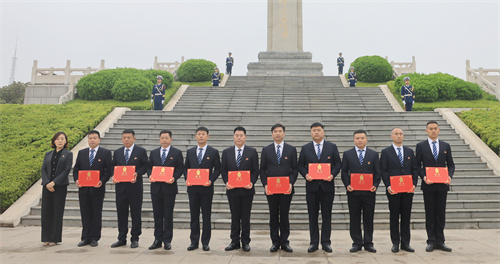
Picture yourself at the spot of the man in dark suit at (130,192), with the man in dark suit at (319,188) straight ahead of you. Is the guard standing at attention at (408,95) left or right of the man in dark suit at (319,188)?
left

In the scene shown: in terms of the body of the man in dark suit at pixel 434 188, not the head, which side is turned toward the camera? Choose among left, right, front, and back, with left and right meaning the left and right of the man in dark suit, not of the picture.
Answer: front

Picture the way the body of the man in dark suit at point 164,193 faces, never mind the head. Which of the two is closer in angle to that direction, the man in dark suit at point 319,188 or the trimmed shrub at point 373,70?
the man in dark suit

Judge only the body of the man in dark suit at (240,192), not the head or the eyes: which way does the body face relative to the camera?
toward the camera

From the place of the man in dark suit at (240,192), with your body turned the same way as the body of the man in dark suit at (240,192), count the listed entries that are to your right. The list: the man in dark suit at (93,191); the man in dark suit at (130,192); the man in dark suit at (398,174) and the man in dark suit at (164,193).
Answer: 3

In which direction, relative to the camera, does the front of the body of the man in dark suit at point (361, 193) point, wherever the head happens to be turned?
toward the camera

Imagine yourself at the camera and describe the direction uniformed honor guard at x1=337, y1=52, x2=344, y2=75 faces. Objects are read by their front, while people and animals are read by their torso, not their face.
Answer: facing the viewer

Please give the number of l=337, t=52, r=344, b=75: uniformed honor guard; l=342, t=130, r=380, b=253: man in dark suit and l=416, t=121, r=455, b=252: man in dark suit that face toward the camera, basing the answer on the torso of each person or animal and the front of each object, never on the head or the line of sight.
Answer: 3

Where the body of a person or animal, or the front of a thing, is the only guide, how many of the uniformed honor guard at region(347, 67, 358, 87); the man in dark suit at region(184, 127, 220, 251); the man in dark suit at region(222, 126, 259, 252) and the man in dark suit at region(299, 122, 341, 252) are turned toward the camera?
4

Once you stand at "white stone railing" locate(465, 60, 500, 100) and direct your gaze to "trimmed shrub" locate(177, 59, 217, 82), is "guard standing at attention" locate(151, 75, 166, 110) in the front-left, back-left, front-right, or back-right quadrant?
front-left

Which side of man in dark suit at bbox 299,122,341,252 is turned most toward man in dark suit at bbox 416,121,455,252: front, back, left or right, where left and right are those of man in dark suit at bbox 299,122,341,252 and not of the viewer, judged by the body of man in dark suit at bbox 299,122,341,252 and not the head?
left

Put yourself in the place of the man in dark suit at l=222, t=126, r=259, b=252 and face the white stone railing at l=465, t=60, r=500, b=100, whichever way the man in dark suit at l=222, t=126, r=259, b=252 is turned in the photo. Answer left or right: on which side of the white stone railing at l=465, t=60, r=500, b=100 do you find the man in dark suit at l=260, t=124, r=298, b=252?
right

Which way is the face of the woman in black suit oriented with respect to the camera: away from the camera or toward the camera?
toward the camera

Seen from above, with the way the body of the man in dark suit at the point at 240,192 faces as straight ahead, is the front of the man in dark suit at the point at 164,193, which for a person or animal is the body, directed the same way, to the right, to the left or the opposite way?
the same way

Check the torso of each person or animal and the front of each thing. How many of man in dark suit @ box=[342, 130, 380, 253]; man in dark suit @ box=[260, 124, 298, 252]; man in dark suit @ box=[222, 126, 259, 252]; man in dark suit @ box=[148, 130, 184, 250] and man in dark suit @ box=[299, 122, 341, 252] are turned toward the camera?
5
